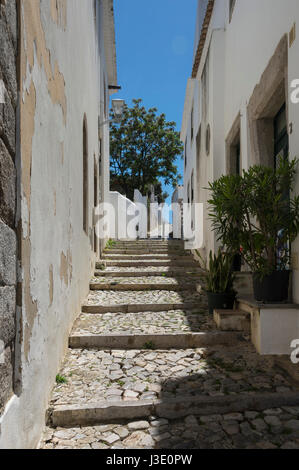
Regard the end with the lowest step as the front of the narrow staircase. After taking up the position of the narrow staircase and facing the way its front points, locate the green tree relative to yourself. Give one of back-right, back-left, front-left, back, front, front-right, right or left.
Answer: back

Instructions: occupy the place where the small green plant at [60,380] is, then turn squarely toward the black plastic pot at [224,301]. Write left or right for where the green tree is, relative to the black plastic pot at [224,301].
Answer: left

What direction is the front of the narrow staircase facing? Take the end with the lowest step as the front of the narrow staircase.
toward the camera

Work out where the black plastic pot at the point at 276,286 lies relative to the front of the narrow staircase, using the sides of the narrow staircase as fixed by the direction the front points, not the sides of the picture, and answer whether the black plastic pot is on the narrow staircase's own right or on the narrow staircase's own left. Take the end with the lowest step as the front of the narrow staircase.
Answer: on the narrow staircase's own left
